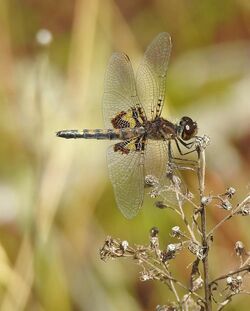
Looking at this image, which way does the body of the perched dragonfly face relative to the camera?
to the viewer's right
